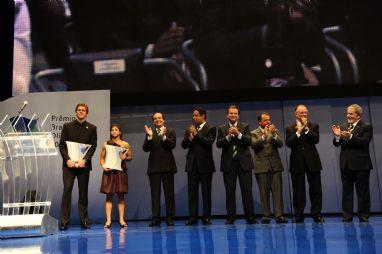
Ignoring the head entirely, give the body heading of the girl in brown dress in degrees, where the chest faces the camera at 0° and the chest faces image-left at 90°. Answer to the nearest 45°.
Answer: approximately 0°

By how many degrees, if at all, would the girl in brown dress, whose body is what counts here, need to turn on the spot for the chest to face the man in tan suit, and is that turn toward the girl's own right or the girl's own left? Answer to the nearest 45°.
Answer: approximately 90° to the girl's own left
